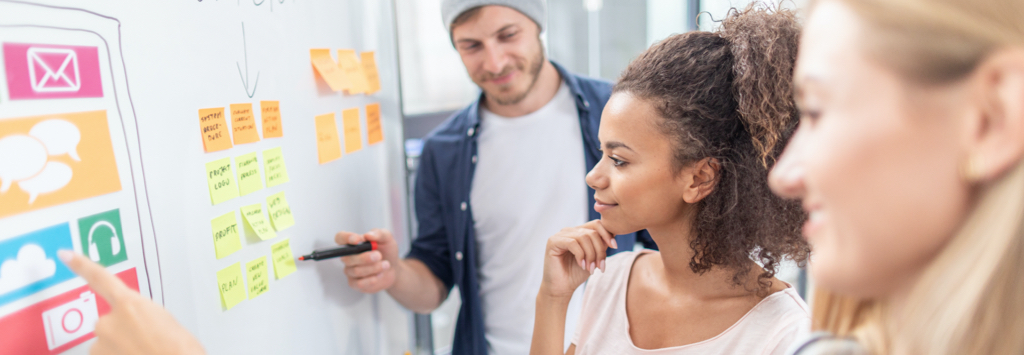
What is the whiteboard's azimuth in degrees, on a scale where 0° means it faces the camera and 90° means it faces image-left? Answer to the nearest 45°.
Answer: approximately 315°

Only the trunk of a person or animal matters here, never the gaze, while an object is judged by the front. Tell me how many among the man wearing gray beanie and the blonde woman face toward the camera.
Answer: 1

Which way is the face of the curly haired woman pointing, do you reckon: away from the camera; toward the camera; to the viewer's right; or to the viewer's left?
to the viewer's left

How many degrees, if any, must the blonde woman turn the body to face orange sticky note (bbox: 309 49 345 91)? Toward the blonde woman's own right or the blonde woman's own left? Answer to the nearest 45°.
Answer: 0° — they already face it

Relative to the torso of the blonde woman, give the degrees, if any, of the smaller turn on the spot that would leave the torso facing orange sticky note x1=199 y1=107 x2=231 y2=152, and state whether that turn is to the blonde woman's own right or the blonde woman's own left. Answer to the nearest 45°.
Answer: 0° — they already face it

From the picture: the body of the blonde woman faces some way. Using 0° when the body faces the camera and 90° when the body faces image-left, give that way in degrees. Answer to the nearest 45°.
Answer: approximately 90°

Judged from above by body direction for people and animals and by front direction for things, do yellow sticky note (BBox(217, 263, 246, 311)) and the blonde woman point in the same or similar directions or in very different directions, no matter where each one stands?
very different directions

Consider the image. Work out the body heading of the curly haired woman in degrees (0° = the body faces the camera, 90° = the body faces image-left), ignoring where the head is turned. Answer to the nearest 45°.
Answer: approximately 45°
